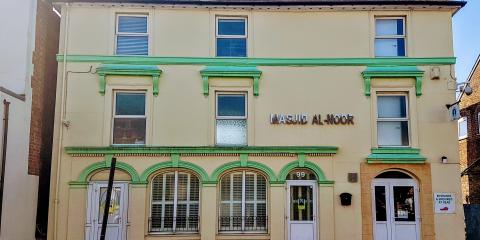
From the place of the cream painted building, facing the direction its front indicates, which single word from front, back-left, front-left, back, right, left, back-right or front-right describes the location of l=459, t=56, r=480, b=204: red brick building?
back-left

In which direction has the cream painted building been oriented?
toward the camera

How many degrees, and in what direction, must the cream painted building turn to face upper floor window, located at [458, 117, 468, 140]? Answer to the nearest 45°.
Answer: approximately 135° to its left
